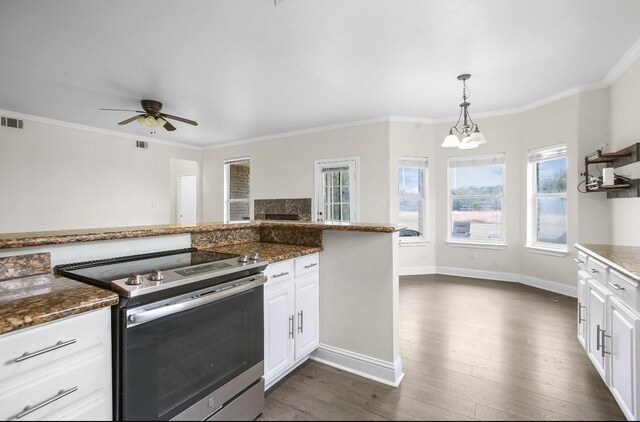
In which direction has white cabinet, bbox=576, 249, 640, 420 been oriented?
to the viewer's left

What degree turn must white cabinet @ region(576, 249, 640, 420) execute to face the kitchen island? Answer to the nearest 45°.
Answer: approximately 45° to its left

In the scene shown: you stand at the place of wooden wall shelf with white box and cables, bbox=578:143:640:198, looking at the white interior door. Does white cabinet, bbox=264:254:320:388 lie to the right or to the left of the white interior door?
left

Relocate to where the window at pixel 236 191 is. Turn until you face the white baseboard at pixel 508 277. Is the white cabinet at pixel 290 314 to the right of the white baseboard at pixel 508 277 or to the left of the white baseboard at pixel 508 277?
right

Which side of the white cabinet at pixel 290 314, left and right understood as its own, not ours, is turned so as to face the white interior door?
back

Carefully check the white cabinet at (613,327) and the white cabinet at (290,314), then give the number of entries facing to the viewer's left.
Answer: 1

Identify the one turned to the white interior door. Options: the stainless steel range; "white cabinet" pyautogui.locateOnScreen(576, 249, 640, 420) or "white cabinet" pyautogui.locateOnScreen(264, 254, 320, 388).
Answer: "white cabinet" pyautogui.locateOnScreen(576, 249, 640, 420)

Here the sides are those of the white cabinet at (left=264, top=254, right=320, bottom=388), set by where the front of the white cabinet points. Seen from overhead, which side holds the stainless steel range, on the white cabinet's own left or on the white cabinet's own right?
on the white cabinet's own right

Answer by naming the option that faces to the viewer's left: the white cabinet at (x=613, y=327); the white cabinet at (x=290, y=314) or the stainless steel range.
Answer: the white cabinet at (x=613, y=327)

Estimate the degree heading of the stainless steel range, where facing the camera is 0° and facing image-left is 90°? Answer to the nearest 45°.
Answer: approximately 315°

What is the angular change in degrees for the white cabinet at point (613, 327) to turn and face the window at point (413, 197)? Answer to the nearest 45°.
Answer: approximately 45° to its right
